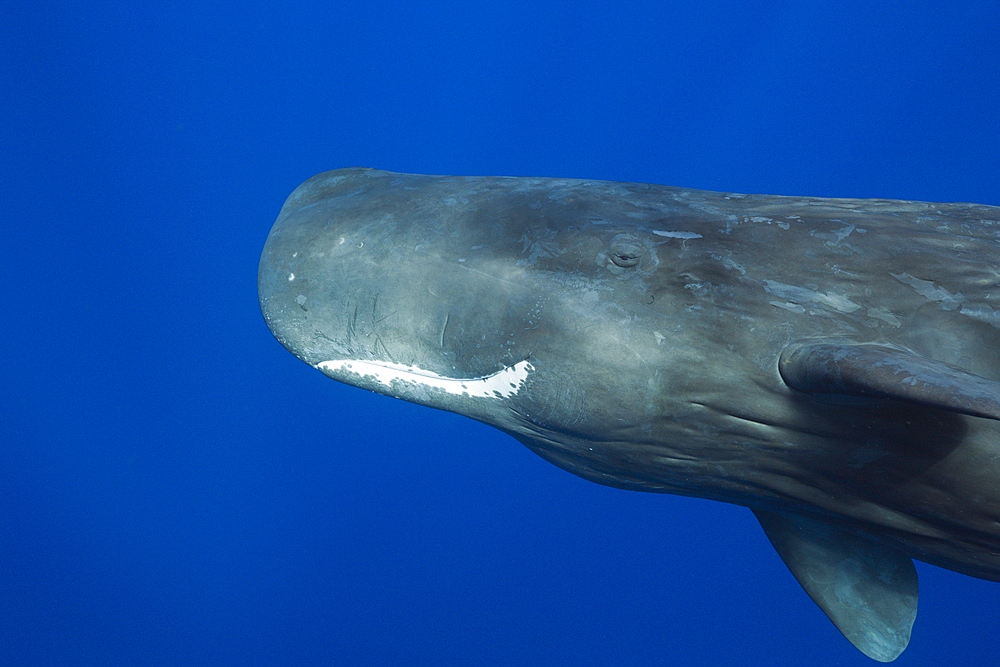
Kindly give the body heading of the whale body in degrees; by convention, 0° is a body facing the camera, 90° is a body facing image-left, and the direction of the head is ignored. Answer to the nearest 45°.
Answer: approximately 90°
